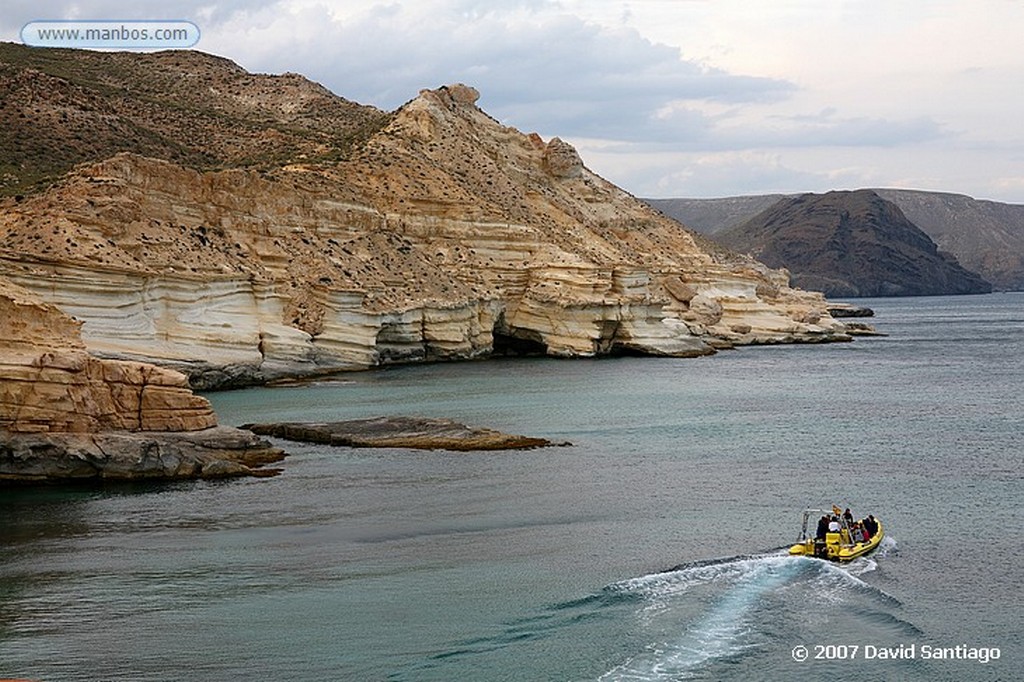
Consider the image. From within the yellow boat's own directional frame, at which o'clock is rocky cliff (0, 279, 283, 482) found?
The rocky cliff is roughly at 8 o'clock from the yellow boat.

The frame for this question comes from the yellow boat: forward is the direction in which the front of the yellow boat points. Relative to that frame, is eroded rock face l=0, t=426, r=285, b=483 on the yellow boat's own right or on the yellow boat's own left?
on the yellow boat's own left

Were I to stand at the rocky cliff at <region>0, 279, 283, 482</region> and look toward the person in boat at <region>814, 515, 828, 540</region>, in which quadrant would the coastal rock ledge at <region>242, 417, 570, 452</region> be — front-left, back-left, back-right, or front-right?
front-left

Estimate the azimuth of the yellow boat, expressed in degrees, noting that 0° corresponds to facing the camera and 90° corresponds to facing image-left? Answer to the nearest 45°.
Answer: approximately 225°

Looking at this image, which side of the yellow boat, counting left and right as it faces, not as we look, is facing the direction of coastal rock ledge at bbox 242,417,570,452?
left

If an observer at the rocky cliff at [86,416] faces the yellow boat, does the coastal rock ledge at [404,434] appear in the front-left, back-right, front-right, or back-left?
front-left
